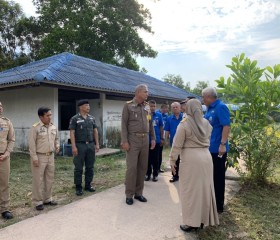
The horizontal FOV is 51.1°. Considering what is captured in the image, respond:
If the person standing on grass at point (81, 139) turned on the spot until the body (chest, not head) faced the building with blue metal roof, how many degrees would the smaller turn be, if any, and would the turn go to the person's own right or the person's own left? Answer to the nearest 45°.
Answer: approximately 135° to the person's own left

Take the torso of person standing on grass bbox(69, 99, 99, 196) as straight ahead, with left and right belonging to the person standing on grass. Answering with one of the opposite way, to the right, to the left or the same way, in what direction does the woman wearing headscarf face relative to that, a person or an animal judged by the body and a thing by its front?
the opposite way

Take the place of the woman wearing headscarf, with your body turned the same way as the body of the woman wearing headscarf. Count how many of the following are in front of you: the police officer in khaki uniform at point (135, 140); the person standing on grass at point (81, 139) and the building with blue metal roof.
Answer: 3

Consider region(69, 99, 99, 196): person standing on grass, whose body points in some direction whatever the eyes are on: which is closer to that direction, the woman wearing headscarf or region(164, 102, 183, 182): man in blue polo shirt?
the woman wearing headscarf

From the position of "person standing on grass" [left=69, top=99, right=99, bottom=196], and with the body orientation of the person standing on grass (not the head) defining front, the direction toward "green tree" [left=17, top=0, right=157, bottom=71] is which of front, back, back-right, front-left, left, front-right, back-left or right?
back-left

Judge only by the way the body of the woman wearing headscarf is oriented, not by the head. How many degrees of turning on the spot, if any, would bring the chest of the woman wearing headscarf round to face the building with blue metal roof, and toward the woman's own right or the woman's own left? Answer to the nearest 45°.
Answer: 0° — they already face it

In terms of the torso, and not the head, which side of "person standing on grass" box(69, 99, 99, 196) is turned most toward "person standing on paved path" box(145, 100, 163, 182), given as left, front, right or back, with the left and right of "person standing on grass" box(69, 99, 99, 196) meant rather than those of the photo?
left

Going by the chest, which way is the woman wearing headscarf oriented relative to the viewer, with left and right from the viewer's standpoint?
facing away from the viewer and to the left of the viewer
